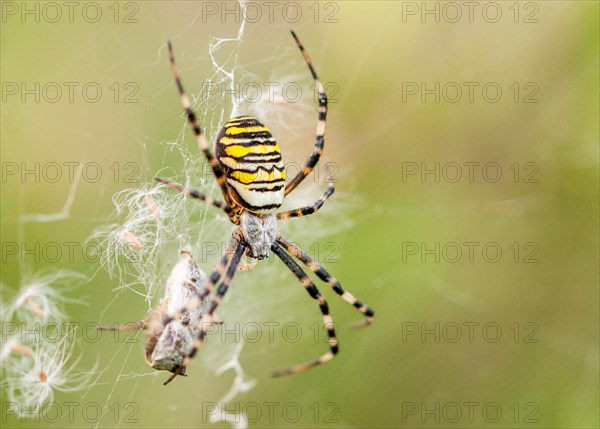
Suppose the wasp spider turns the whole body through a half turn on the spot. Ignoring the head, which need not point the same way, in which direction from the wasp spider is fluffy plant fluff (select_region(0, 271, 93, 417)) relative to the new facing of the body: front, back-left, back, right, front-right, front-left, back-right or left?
left
